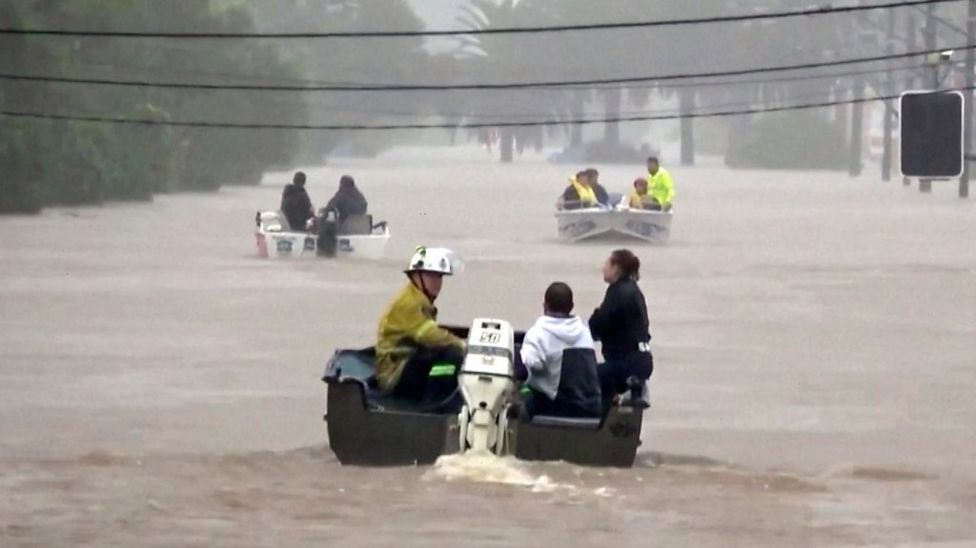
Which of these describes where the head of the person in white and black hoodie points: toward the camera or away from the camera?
away from the camera

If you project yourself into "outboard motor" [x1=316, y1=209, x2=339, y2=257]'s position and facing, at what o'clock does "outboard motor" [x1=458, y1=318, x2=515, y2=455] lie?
"outboard motor" [x1=458, y1=318, x2=515, y2=455] is roughly at 6 o'clock from "outboard motor" [x1=316, y1=209, x2=339, y2=257].

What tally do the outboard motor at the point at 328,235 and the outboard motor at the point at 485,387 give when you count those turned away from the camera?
2

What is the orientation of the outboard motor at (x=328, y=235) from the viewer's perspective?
away from the camera
